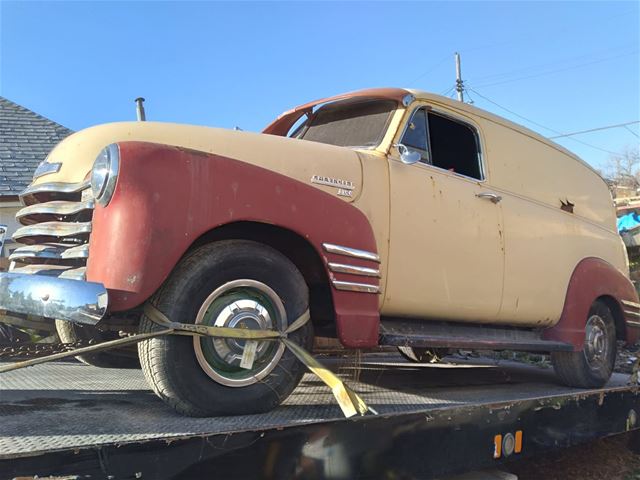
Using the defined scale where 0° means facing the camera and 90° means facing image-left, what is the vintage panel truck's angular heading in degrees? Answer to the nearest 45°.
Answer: approximately 45°
